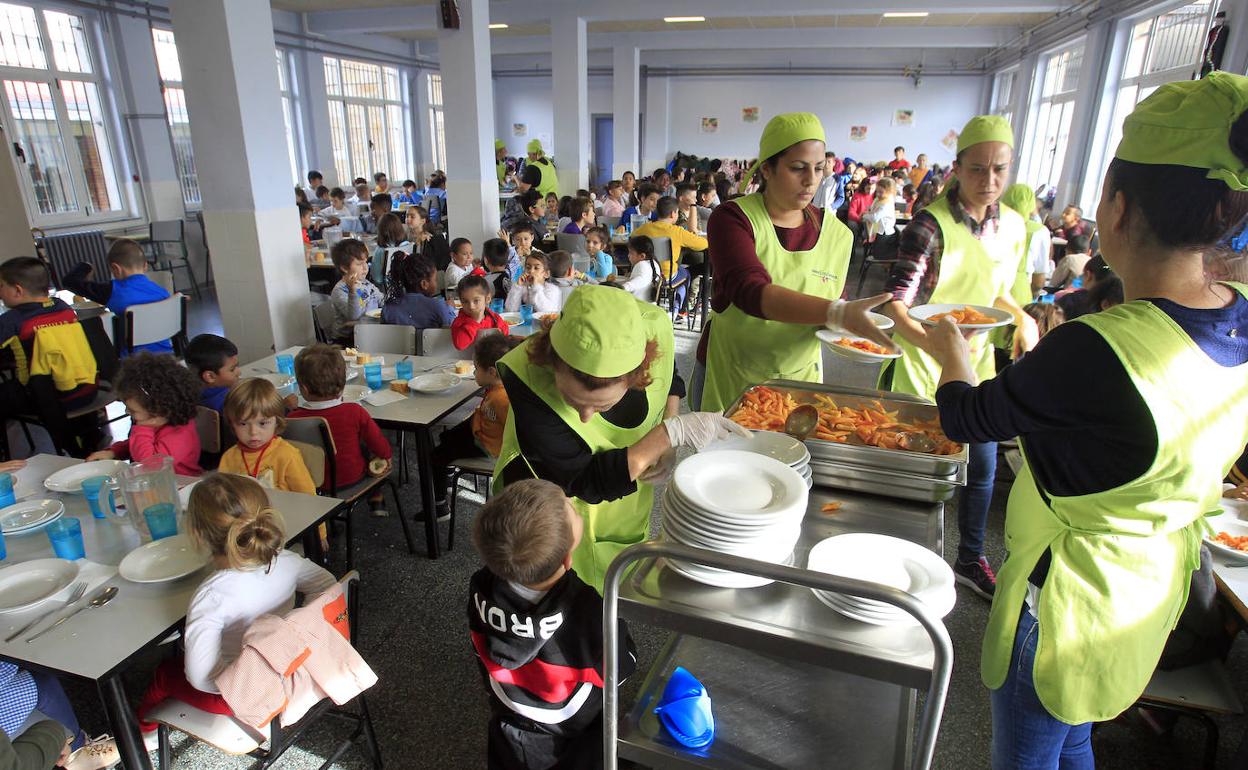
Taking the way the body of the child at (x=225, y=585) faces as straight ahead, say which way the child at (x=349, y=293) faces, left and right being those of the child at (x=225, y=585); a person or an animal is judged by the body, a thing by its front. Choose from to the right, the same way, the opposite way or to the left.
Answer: the opposite way

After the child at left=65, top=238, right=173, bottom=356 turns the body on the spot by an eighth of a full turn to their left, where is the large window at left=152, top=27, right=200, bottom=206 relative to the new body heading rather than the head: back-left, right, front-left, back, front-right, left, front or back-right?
right

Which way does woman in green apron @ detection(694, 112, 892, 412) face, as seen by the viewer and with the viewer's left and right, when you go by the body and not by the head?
facing the viewer and to the right of the viewer

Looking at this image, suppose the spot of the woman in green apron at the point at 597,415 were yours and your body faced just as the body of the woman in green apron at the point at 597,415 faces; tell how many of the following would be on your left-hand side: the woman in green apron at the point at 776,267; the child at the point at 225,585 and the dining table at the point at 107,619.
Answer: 1

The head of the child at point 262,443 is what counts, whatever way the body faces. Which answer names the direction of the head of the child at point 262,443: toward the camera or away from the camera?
toward the camera

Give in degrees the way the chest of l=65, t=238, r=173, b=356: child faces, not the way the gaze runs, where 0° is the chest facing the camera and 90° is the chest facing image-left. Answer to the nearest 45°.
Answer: approximately 135°

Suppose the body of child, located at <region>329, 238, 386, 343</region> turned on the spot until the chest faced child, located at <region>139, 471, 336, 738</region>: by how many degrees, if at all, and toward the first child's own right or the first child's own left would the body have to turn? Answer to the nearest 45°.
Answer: approximately 45° to the first child's own right

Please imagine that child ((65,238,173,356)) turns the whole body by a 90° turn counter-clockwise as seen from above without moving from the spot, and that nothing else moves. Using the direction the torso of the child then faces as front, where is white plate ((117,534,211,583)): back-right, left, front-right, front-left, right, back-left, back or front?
front-left

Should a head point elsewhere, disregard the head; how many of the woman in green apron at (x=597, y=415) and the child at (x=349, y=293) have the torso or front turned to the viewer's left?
0

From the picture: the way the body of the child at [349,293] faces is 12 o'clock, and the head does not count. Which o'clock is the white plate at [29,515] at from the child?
The white plate is roughly at 2 o'clock from the child.

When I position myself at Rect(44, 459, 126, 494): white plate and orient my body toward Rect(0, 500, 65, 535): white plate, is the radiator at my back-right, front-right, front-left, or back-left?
back-right

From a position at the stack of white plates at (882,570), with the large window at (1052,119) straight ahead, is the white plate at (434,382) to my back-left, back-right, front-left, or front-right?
front-left
